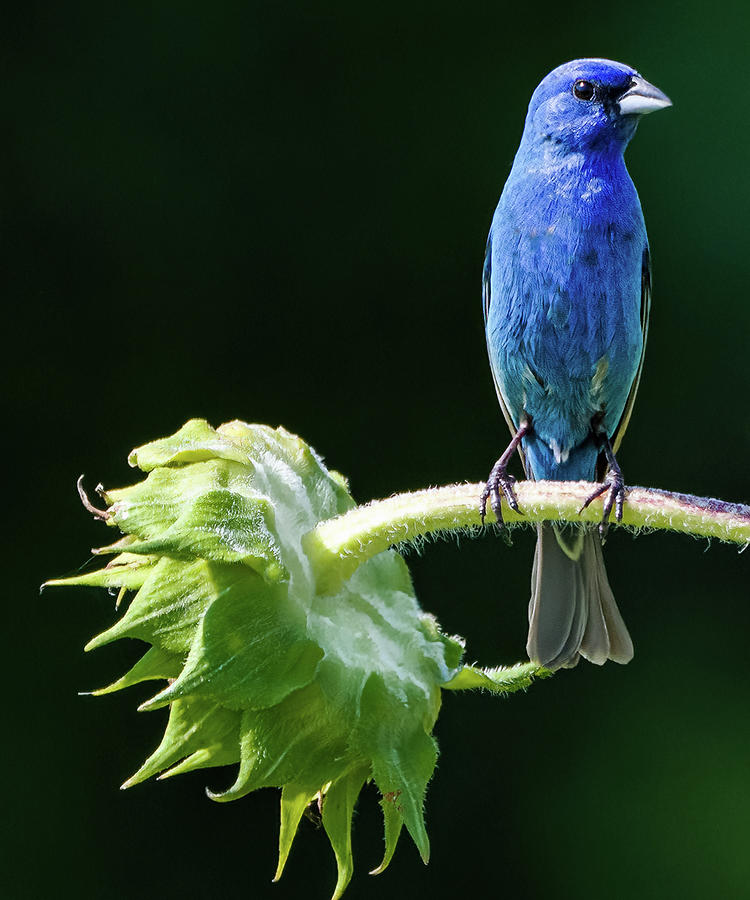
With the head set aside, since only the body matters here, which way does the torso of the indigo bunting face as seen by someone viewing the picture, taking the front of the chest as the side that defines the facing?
toward the camera

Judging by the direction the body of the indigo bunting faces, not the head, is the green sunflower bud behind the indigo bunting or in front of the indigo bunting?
in front
